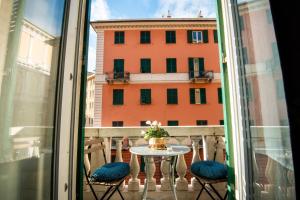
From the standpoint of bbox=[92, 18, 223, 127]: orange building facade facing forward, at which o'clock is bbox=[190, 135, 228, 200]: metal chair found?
The metal chair is roughly at 12 o'clock from the orange building facade.

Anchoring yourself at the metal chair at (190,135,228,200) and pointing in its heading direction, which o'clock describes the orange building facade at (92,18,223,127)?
The orange building facade is roughly at 4 o'clock from the metal chair.

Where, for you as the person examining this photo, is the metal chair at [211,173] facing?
facing the viewer and to the left of the viewer

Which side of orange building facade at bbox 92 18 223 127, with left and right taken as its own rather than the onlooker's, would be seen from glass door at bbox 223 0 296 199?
front

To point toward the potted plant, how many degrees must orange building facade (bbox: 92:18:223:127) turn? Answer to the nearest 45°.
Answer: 0° — it already faces it

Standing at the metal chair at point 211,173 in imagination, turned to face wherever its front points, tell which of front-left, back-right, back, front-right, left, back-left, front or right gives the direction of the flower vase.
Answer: front-right

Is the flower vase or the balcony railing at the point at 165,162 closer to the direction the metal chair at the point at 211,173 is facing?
the flower vase

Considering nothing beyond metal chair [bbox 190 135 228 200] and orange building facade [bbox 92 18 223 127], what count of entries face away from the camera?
0

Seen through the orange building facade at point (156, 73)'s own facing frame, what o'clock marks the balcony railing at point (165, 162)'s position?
The balcony railing is roughly at 12 o'clock from the orange building facade.

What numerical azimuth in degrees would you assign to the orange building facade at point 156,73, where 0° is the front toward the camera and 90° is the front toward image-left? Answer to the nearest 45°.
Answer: approximately 0°
